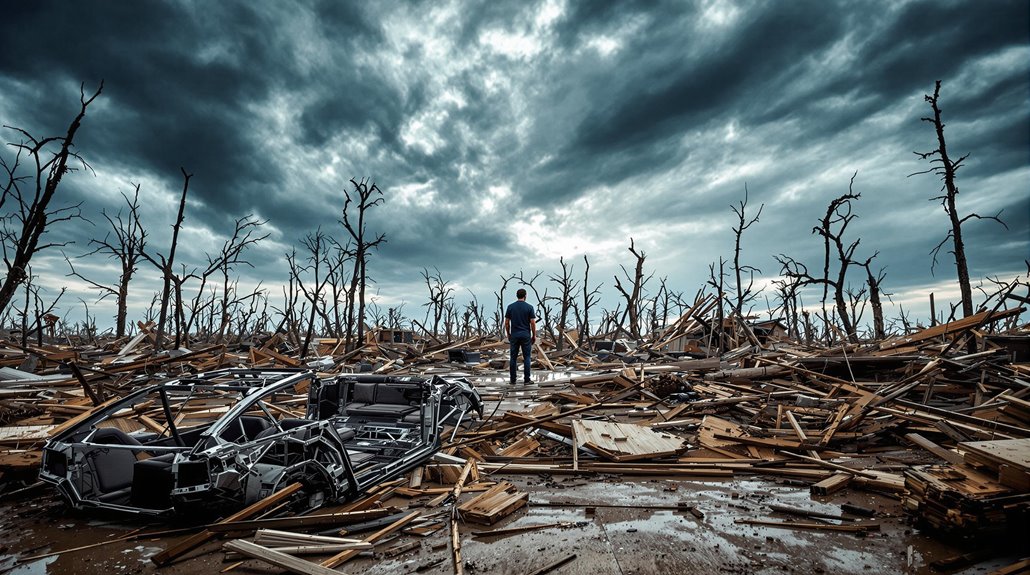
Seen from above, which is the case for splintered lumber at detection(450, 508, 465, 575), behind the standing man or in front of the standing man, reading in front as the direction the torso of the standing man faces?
behind

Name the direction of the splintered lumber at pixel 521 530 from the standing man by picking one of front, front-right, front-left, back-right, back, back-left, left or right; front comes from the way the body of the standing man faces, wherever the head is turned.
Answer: back

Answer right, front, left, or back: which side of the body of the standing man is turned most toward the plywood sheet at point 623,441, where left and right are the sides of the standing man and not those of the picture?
back

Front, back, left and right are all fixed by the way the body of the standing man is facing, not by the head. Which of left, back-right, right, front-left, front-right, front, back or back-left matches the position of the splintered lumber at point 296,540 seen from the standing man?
back

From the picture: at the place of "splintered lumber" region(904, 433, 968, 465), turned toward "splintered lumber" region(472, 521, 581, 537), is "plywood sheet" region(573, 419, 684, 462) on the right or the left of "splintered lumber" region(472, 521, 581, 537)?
right

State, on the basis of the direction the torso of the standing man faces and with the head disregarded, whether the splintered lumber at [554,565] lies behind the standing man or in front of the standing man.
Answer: behind

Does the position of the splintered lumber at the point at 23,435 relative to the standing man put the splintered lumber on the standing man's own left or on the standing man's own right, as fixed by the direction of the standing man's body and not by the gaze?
on the standing man's own left

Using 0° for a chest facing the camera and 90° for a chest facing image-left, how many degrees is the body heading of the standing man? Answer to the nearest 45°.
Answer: approximately 180°

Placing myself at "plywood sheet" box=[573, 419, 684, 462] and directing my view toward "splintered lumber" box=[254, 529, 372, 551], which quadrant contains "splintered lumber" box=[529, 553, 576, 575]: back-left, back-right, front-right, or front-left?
front-left

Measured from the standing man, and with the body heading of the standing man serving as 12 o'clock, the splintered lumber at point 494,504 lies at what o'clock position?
The splintered lumber is roughly at 6 o'clock from the standing man.

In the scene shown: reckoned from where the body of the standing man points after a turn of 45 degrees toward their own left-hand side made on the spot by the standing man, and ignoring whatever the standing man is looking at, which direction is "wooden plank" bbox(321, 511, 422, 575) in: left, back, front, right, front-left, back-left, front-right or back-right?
back-left

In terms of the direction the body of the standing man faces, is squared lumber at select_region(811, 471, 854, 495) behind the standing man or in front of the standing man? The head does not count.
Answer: behind

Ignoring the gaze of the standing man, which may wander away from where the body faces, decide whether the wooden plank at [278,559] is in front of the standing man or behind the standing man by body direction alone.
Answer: behind
